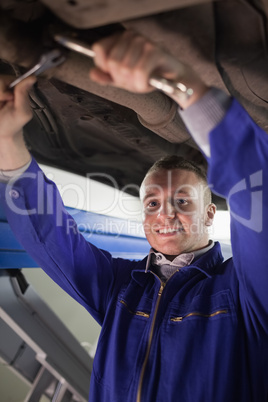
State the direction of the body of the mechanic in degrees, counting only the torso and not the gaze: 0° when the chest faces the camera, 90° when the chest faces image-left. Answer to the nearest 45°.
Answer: approximately 45°
